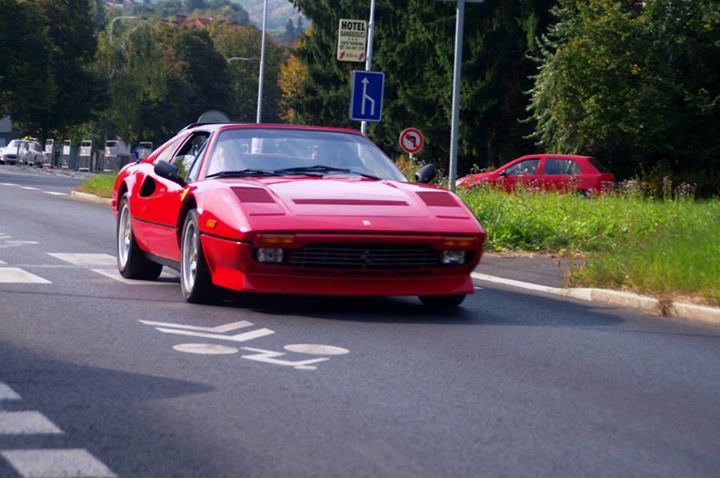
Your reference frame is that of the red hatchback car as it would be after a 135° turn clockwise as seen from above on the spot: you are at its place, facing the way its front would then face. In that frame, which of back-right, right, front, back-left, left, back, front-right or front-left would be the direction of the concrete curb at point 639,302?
back-right

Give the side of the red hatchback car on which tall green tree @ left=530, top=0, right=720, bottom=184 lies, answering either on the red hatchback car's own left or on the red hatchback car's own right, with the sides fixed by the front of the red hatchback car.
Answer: on the red hatchback car's own right

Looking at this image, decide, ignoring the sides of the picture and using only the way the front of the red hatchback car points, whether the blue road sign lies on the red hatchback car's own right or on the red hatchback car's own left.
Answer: on the red hatchback car's own left

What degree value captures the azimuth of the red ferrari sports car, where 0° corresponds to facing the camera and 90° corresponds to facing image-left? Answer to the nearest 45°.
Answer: approximately 315°

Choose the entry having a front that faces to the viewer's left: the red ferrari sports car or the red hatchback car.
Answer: the red hatchback car

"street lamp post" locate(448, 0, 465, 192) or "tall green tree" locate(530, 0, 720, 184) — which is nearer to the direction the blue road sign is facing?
the street lamp post

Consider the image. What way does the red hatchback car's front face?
to the viewer's left

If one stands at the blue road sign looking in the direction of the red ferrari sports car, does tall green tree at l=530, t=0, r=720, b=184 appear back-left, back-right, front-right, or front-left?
back-left

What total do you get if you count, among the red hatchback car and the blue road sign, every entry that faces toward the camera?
1

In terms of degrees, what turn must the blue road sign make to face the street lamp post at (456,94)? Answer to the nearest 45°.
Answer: approximately 45° to its left

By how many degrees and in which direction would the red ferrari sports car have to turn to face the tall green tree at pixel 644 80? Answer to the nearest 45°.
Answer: approximately 135° to its left
